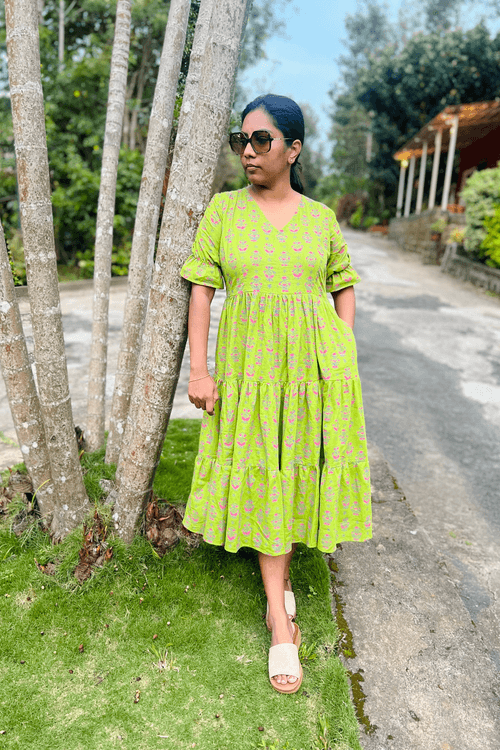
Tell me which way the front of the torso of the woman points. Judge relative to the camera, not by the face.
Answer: toward the camera

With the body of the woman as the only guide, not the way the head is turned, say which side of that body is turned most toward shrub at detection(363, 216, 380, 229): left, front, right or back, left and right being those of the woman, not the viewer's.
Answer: back

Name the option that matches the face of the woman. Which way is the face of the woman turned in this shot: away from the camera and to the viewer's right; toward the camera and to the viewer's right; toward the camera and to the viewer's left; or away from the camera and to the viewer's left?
toward the camera and to the viewer's left

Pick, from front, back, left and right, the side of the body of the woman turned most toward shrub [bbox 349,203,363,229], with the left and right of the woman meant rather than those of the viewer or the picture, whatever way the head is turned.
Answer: back

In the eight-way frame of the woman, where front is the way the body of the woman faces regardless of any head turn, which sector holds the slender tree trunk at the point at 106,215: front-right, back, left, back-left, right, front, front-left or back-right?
back-right
